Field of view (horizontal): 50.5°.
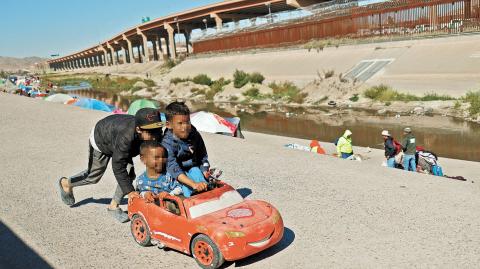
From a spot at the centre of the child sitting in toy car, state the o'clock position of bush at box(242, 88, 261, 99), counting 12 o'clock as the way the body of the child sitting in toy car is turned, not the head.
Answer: The bush is roughly at 8 o'clock from the child sitting in toy car.

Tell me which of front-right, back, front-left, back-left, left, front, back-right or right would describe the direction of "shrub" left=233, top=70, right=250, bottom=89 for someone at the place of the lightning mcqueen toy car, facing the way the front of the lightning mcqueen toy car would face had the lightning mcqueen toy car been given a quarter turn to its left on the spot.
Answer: front-left

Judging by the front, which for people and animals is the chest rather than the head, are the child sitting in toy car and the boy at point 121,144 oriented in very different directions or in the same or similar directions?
same or similar directions

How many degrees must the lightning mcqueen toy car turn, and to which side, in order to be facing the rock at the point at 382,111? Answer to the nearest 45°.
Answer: approximately 90° to its left

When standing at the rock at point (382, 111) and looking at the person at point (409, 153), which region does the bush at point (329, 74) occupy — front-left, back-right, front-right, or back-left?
back-right

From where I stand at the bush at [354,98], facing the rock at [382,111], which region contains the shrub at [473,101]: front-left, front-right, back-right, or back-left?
front-left

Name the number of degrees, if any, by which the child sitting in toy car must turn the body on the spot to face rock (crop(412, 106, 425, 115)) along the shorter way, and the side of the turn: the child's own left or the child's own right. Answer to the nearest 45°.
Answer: approximately 90° to the child's own left

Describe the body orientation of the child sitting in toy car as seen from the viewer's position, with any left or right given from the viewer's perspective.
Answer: facing the viewer and to the right of the viewer

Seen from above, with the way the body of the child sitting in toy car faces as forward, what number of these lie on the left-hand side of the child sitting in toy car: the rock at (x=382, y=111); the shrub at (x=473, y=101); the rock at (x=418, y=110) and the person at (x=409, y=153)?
4

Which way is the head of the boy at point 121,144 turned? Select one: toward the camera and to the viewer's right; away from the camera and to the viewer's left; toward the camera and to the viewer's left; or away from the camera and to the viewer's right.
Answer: toward the camera and to the viewer's right

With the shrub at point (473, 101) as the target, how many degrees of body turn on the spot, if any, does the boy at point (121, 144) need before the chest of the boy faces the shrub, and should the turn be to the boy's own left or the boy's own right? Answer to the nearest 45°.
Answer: approximately 90° to the boy's own left
